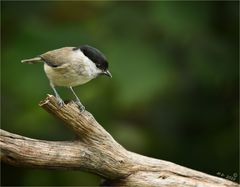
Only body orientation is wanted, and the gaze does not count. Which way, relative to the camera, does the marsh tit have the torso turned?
to the viewer's right
